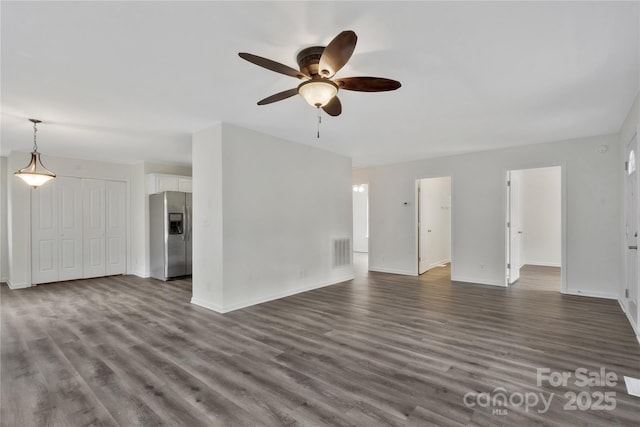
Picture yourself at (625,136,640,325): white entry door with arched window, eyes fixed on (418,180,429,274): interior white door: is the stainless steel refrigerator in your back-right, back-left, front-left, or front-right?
front-left

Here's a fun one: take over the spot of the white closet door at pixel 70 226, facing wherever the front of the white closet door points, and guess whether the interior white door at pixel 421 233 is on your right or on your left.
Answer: on your left

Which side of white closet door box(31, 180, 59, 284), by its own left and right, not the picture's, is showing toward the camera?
front

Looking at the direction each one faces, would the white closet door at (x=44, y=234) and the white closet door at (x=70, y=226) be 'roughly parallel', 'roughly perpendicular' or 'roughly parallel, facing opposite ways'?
roughly parallel

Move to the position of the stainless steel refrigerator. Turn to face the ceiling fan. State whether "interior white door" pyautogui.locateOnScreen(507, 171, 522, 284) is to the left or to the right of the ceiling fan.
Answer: left

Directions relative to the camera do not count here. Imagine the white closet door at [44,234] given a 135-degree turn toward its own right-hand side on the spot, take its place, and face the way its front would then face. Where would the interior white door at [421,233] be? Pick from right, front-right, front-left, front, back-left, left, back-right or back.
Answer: back

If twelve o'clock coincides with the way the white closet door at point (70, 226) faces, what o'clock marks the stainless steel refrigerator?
The stainless steel refrigerator is roughly at 10 o'clock from the white closet door.

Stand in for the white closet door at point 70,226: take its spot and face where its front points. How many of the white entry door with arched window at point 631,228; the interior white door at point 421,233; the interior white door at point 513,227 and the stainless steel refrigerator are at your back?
0

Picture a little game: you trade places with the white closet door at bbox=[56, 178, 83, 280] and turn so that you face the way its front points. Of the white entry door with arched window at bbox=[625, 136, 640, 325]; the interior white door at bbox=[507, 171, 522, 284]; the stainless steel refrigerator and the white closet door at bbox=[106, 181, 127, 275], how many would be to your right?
0

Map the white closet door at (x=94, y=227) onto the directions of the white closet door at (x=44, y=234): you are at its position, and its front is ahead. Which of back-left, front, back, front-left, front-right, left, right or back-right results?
left

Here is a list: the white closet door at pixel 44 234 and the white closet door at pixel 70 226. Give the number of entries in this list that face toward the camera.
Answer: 2

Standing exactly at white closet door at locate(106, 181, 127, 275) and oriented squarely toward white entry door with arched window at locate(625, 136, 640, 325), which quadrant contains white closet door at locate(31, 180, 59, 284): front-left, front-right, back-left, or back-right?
back-right

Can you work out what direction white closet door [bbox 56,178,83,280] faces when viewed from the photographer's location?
facing the viewer

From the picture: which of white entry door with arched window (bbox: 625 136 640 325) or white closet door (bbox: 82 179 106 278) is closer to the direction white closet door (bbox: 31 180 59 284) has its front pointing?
the white entry door with arched window

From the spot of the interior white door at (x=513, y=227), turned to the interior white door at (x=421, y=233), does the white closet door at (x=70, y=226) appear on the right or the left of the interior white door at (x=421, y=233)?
left
